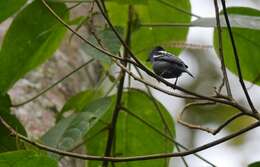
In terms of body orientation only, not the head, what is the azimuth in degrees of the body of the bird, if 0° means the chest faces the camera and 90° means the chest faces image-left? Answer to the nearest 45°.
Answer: approximately 90°

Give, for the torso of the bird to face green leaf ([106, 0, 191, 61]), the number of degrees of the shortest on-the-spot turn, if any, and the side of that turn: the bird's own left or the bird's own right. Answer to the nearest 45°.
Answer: approximately 90° to the bird's own right
